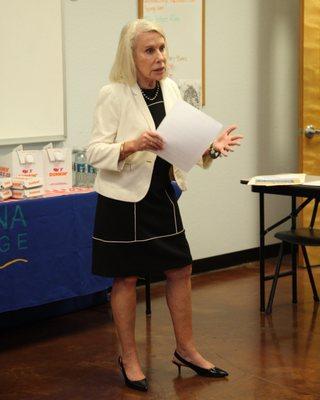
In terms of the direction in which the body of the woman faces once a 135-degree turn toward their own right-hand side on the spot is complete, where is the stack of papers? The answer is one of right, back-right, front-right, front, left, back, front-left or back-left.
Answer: back-right

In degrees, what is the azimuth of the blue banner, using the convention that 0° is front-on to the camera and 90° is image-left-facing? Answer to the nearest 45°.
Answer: approximately 315°

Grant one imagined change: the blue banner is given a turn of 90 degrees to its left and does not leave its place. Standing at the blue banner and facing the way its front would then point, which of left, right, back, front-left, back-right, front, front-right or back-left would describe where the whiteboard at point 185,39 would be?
front

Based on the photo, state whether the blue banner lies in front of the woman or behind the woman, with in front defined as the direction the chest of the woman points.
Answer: behind

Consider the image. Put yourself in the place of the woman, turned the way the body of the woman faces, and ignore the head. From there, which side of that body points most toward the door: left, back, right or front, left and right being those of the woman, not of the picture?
left

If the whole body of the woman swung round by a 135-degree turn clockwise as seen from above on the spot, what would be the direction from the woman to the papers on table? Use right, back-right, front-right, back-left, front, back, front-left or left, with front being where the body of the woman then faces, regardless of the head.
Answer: back-right

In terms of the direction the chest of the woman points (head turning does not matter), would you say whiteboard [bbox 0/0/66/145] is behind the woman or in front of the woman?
behind

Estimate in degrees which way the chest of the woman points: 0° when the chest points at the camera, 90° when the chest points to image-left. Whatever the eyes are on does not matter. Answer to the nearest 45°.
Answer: approximately 315°

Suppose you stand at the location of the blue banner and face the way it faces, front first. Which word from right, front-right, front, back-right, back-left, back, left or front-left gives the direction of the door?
left
